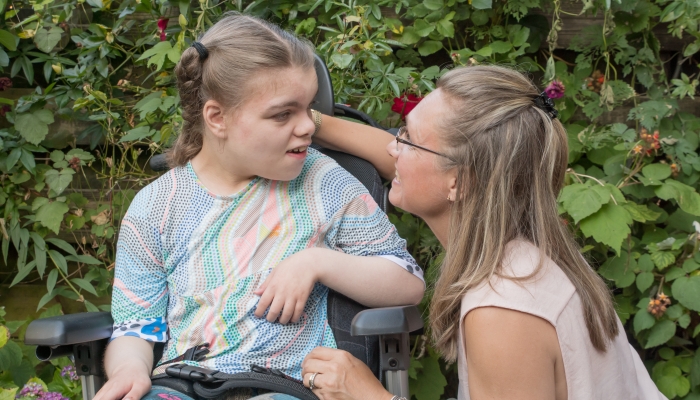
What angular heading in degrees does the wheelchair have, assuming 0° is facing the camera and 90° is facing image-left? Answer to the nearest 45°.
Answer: approximately 45°

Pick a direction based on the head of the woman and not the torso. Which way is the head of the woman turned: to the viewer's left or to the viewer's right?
to the viewer's left

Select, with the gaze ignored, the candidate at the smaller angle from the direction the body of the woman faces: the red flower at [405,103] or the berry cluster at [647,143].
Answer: the red flower

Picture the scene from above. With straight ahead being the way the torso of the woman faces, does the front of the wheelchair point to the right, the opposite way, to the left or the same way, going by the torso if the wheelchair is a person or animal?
to the left

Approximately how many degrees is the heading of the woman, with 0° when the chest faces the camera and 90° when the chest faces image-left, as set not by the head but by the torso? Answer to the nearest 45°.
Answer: approximately 90°
